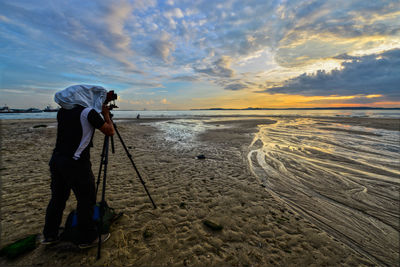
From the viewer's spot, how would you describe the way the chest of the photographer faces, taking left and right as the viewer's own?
facing away from the viewer and to the right of the viewer
